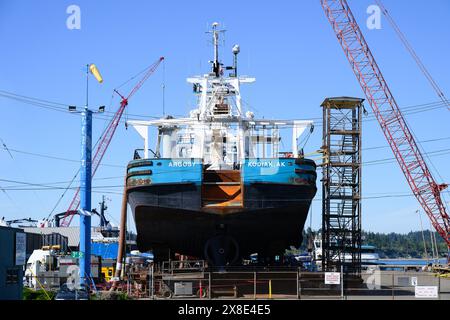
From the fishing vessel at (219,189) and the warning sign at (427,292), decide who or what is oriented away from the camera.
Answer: the fishing vessel

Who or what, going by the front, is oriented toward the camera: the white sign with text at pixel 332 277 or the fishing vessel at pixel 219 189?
the white sign with text

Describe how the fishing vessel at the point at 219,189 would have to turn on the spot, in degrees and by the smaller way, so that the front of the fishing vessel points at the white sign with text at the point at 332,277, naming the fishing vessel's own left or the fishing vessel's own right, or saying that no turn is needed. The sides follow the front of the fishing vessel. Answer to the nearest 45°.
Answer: approximately 135° to the fishing vessel's own right

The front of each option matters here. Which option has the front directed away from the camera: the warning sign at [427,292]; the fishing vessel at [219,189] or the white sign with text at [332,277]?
the fishing vessel

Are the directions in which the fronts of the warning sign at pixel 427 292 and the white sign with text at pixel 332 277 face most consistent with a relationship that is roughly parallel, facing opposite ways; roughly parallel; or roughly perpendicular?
roughly parallel

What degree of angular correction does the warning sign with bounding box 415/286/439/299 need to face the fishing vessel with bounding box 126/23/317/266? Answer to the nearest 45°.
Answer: approximately 135° to its right

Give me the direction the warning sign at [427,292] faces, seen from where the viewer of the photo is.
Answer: facing the viewer

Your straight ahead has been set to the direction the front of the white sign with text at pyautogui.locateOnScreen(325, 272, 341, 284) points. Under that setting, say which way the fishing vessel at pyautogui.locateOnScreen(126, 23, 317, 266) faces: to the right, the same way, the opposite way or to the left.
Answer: the opposite way

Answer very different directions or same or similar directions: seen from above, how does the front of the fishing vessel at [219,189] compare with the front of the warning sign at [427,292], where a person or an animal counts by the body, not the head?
very different directions

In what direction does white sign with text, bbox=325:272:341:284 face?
toward the camera

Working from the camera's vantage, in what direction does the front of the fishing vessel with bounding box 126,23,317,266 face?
facing away from the viewer

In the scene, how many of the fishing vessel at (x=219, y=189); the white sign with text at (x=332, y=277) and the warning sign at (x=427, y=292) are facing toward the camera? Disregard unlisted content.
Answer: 2

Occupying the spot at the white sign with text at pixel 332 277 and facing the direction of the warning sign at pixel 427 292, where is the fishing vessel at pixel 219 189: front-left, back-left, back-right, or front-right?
back-left
